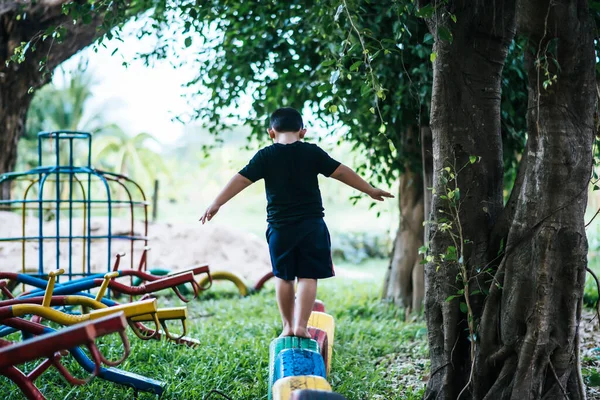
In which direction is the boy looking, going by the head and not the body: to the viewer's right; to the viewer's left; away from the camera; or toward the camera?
away from the camera

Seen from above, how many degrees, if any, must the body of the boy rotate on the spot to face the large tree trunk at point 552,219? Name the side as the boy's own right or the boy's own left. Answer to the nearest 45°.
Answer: approximately 135° to the boy's own right

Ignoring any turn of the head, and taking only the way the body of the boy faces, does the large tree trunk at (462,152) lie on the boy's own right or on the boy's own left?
on the boy's own right

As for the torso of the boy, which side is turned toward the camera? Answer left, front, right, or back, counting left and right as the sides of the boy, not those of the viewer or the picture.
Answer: back

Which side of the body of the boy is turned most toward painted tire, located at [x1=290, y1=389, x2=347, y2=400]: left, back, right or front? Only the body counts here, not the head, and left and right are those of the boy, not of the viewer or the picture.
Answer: back

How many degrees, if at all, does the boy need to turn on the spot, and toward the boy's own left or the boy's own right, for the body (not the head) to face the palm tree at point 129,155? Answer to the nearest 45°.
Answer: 0° — they already face it

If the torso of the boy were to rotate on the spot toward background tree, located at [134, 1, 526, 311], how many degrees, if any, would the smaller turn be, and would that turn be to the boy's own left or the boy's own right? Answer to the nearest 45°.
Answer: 0° — they already face it
